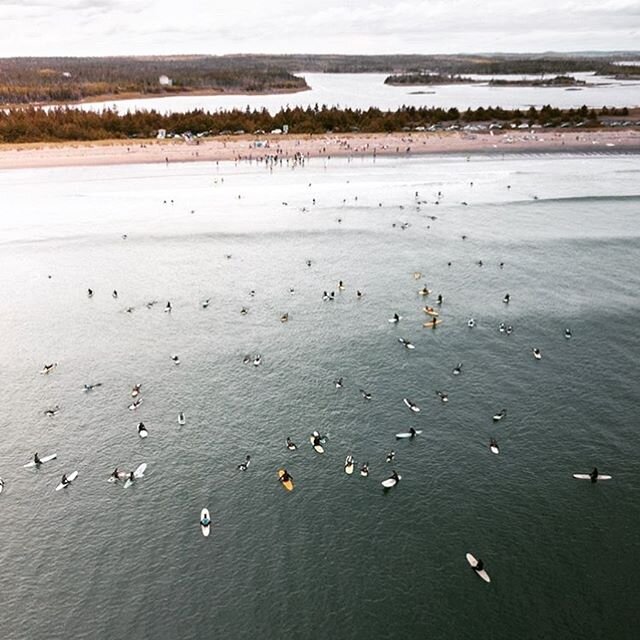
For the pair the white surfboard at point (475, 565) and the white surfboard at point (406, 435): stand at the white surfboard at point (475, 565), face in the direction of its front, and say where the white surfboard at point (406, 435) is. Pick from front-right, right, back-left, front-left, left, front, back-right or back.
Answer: back

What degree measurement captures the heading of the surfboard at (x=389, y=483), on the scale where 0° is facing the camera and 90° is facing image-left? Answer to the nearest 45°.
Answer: approximately 45°

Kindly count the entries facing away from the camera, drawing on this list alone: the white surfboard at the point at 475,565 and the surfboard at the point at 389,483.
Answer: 0

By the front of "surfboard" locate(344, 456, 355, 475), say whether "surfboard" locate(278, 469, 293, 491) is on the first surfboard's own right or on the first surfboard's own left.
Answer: on the first surfboard's own right

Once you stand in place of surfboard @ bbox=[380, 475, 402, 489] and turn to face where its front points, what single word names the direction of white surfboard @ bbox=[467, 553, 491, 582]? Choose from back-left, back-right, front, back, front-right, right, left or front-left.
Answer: left

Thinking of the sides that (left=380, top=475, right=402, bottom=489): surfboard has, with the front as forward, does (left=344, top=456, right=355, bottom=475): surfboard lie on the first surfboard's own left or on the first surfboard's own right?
on the first surfboard's own right

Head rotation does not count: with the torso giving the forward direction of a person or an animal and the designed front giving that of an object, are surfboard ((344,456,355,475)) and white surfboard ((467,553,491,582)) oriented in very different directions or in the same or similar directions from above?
same or similar directions

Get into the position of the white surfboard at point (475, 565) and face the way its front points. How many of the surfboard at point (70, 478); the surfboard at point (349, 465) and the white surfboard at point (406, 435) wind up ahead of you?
0

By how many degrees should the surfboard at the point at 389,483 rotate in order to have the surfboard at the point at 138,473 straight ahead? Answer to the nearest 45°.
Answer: approximately 45° to its right

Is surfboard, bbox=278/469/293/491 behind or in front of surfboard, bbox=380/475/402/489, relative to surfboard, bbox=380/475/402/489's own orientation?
in front

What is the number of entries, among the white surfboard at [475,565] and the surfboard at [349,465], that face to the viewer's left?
0

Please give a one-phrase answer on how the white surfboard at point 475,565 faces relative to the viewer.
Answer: facing the viewer and to the right of the viewer

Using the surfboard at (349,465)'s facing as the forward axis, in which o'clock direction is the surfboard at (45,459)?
the surfboard at (45,459) is roughly at 3 o'clock from the surfboard at (349,465).

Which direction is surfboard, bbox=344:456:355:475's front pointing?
toward the camera

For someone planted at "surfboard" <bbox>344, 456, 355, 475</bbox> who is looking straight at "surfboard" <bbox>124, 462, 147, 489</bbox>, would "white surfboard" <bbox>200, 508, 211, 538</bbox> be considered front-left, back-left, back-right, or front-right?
front-left

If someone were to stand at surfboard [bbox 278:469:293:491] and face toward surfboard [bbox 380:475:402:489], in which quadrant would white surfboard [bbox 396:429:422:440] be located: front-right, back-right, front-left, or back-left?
front-left

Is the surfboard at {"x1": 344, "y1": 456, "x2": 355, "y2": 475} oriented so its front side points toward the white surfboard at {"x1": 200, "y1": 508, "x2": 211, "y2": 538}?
no

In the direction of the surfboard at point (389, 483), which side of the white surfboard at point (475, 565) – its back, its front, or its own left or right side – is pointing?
back

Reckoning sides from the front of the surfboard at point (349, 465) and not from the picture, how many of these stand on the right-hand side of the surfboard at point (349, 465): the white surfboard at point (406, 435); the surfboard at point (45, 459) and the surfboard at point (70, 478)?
2

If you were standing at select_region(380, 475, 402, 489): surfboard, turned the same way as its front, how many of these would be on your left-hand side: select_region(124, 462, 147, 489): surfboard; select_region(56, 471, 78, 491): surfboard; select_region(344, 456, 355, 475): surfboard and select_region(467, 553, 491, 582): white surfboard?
1

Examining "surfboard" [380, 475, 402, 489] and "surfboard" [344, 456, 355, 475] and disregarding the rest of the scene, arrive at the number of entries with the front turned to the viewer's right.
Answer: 0
